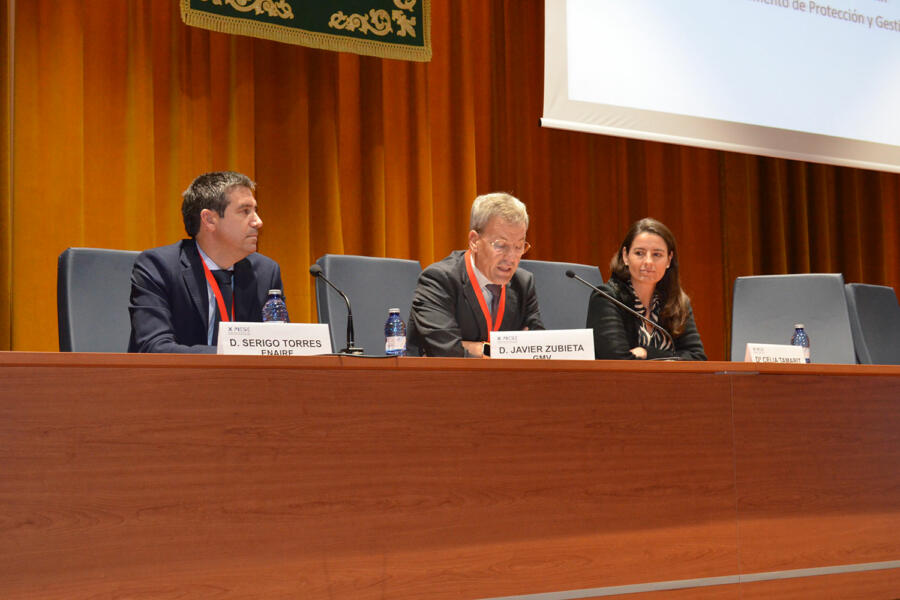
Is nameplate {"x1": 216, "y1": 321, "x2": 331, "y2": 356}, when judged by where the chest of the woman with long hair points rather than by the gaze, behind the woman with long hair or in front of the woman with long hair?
in front

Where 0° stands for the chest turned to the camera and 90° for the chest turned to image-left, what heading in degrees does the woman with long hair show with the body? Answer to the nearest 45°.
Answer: approximately 0°

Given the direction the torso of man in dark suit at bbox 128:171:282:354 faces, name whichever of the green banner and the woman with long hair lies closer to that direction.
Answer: the woman with long hair

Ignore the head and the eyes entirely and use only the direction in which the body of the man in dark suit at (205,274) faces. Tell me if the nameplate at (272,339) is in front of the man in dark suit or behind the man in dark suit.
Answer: in front

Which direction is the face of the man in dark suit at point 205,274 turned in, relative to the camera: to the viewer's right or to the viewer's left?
to the viewer's right

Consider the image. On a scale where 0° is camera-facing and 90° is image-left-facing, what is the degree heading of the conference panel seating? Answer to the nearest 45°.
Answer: approximately 0°

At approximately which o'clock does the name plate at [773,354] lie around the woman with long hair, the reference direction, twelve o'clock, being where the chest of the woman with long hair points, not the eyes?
The name plate is roughly at 11 o'clock from the woman with long hair.
